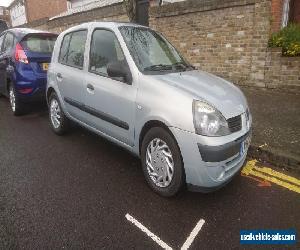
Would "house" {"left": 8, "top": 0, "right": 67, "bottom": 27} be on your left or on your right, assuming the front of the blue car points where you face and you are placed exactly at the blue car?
on your right

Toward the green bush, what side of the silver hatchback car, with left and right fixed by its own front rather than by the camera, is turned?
left

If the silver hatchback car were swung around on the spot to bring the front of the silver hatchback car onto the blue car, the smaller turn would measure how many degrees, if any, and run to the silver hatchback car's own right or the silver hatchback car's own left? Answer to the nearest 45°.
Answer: approximately 180°

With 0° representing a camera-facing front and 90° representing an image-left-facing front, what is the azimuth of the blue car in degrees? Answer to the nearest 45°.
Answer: approximately 135°

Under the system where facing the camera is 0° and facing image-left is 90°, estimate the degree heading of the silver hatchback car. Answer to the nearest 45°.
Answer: approximately 315°

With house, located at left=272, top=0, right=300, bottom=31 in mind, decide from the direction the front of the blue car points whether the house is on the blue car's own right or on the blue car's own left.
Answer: on the blue car's own right

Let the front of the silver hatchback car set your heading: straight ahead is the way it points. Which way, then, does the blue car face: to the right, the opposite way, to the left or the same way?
the opposite way
